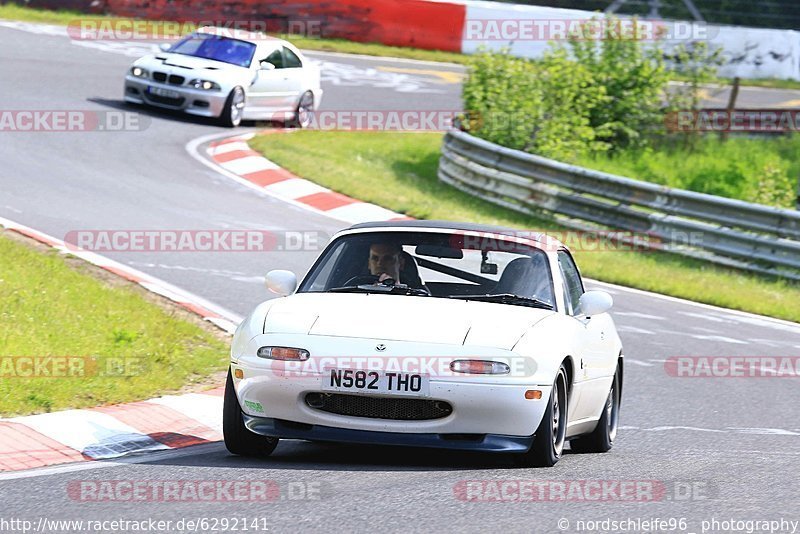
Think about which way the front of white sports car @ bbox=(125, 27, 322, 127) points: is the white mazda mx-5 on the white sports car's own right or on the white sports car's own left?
on the white sports car's own left

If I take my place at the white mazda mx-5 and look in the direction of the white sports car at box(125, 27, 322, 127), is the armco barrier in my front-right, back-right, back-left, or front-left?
front-right

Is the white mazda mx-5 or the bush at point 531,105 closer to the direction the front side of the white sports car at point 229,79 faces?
the white mazda mx-5

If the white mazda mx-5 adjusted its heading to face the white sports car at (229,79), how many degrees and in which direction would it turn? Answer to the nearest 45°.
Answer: approximately 180°

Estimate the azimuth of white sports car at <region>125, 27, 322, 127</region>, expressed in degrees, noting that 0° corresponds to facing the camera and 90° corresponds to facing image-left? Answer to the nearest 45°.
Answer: approximately 45°

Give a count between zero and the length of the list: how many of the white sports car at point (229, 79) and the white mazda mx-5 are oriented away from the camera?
0

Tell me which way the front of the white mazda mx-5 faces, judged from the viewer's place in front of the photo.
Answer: facing the viewer

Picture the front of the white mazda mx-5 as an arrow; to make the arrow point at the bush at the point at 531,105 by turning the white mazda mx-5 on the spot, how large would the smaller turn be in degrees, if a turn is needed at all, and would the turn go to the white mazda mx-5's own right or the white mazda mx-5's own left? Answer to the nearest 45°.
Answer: approximately 180°

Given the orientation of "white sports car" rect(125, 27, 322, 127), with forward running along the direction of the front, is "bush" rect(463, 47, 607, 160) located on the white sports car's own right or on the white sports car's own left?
on the white sports car's own left

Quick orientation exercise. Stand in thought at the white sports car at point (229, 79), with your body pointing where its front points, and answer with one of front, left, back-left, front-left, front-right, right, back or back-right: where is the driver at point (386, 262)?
front-left

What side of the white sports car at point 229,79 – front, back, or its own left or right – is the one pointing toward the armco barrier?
left

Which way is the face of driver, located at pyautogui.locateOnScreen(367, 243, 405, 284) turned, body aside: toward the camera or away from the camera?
toward the camera

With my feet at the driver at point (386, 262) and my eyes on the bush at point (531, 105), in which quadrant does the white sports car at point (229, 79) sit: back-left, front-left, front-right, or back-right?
front-left
